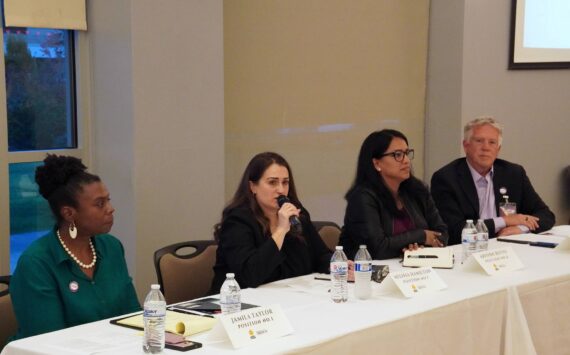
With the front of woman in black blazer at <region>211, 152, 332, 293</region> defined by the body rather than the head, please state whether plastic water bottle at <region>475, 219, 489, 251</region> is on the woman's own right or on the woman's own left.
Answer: on the woman's own left

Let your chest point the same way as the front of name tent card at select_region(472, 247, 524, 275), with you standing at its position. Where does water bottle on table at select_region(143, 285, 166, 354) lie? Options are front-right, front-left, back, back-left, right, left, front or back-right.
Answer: right

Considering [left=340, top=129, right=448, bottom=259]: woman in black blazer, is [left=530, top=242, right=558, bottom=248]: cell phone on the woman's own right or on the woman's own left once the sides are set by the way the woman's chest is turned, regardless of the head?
on the woman's own left

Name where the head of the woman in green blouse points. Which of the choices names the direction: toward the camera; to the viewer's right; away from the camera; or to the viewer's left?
to the viewer's right

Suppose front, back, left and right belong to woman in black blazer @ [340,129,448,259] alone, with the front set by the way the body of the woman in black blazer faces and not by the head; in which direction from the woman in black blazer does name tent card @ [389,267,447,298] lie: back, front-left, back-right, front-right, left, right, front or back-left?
front-right

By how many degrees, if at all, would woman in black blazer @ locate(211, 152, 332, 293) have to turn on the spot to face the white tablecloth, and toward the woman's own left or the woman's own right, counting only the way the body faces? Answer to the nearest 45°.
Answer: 0° — they already face it

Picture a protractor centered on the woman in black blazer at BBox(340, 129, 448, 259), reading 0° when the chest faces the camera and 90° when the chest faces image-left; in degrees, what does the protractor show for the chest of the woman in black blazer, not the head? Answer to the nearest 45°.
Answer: approximately 315°

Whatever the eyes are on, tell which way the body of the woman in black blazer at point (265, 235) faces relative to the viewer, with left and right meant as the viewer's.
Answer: facing the viewer and to the right of the viewer

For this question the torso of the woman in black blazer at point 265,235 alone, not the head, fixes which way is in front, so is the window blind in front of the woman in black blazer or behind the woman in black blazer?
behind

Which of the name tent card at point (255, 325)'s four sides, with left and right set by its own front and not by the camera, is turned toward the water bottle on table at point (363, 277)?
left
